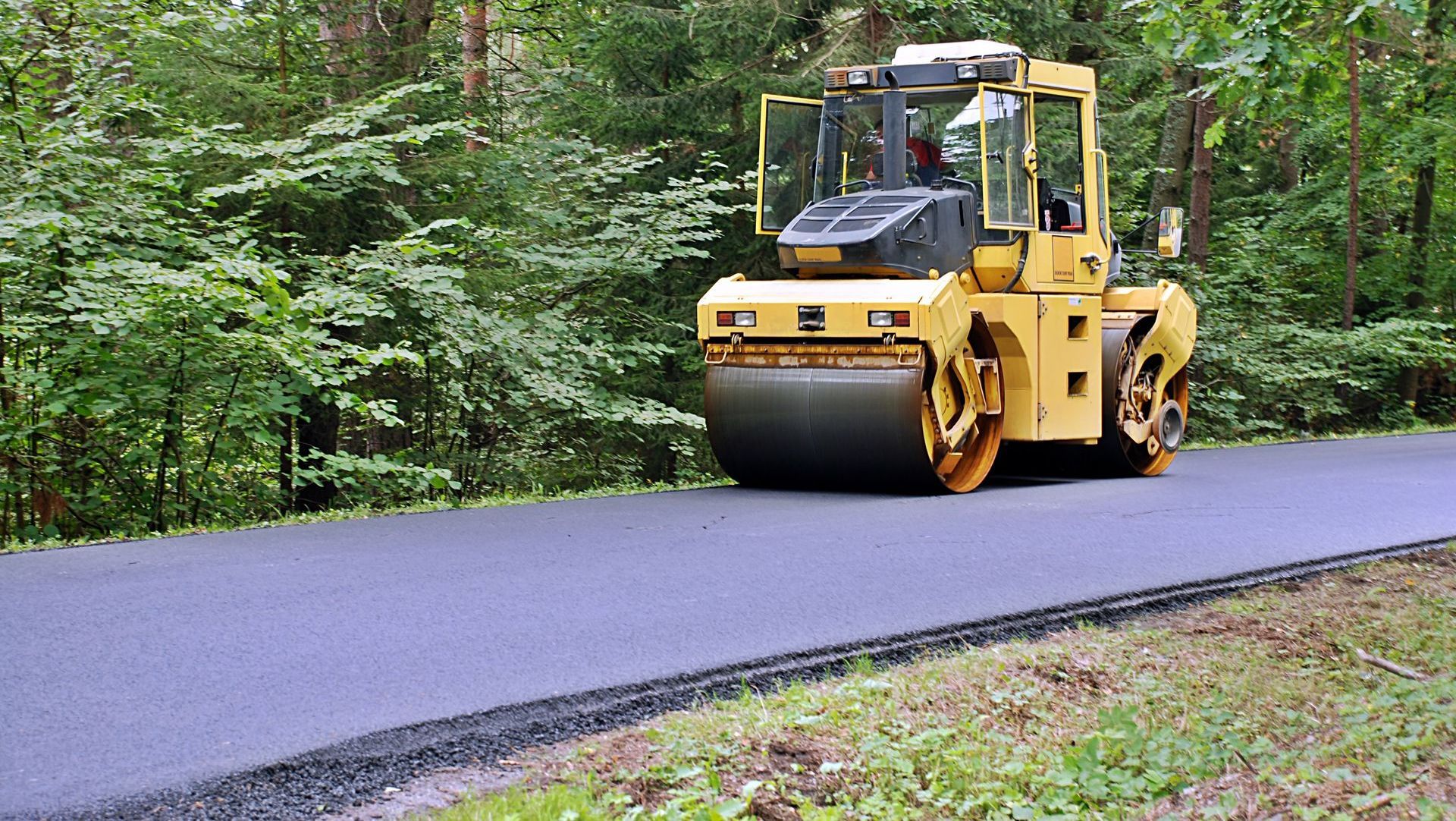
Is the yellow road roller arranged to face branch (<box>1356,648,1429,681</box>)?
no

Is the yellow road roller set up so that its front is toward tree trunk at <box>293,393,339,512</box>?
no

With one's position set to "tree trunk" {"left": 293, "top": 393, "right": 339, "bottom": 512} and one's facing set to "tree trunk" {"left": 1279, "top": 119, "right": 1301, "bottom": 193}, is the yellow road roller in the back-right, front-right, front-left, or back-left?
front-right

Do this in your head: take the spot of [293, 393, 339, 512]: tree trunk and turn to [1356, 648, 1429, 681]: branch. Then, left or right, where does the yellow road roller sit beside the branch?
left

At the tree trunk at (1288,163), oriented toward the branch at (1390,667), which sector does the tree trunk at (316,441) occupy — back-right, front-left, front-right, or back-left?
front-right
